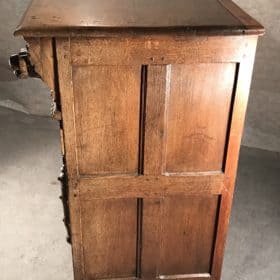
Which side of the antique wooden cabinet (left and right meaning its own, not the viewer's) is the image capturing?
left
